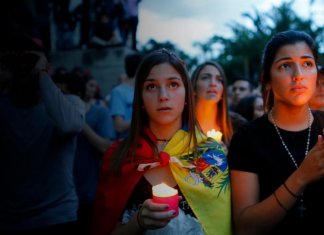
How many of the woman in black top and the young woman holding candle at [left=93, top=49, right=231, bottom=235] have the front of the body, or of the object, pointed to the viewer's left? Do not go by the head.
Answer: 0

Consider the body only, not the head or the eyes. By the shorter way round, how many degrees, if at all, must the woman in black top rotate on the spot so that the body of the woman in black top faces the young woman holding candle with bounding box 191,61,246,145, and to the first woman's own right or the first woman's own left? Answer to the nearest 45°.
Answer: approximately 135° to the first woman's own left

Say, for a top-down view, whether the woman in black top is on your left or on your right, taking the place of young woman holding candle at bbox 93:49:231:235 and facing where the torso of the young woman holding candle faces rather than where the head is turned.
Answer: on your left

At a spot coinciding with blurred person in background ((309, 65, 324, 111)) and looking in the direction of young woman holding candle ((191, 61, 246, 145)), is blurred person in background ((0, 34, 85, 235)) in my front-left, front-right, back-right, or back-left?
front-left

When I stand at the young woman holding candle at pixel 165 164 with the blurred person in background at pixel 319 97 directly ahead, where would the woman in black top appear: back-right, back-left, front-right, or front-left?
front-right

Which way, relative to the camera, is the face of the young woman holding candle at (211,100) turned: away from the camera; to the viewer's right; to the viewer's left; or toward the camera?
toward the camera

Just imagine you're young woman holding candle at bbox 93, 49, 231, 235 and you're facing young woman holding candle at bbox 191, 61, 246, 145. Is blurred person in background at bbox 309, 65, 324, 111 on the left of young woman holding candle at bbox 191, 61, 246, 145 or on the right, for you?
right

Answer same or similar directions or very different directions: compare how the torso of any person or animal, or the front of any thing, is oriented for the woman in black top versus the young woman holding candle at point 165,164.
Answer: same or similar directions

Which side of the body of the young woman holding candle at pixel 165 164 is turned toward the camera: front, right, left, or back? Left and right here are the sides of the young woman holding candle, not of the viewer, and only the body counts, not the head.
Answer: front

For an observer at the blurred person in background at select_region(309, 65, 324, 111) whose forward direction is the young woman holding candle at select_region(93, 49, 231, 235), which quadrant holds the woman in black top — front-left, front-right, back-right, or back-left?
front-left

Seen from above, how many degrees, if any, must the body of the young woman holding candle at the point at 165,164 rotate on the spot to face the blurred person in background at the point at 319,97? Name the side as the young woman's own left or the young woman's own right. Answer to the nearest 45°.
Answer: approximately 135° to the young woman's own left

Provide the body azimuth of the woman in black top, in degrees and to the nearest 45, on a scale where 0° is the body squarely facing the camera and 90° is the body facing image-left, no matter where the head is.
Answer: approximately 315°

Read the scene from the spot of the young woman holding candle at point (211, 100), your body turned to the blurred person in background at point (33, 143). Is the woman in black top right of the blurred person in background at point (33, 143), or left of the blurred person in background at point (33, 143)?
left

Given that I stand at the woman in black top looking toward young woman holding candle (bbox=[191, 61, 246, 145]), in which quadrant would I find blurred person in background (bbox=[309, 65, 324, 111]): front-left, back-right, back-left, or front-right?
front-right
